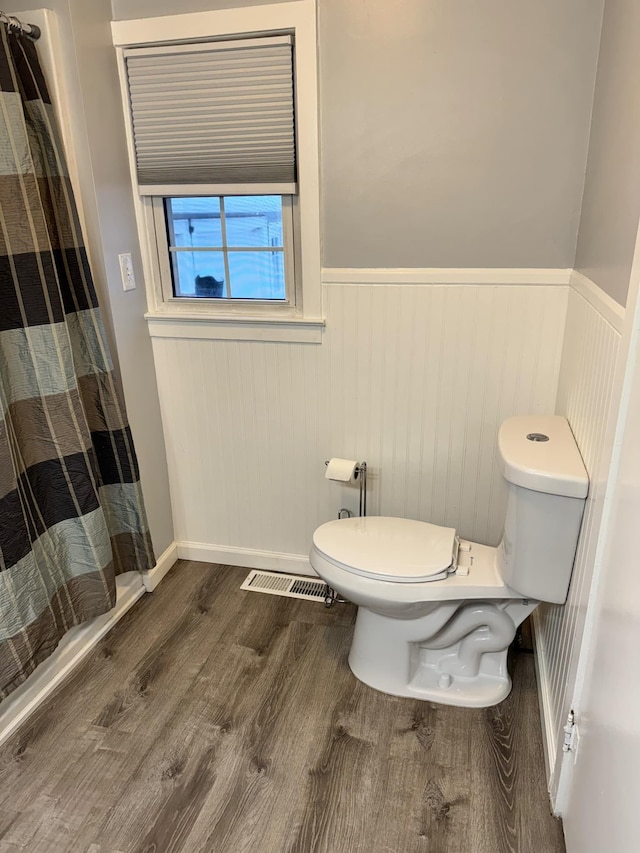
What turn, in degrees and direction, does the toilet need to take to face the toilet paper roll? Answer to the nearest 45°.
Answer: approximately 45° to its right

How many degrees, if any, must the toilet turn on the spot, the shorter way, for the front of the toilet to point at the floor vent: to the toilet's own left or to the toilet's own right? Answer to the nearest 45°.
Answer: approximately 45° to the toilet's own right

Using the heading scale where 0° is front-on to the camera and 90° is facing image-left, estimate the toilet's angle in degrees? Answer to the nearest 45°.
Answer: approximately 90°

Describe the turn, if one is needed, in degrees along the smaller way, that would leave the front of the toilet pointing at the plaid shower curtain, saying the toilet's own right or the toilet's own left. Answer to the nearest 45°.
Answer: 0° — it already faces it

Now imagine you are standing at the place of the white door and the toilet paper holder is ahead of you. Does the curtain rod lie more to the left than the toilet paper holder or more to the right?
left

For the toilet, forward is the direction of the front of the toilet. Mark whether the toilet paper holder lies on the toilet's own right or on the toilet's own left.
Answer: on the toilet's own right

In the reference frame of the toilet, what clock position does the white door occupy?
The white door is roughly at 8 o'clock from the toilet.
